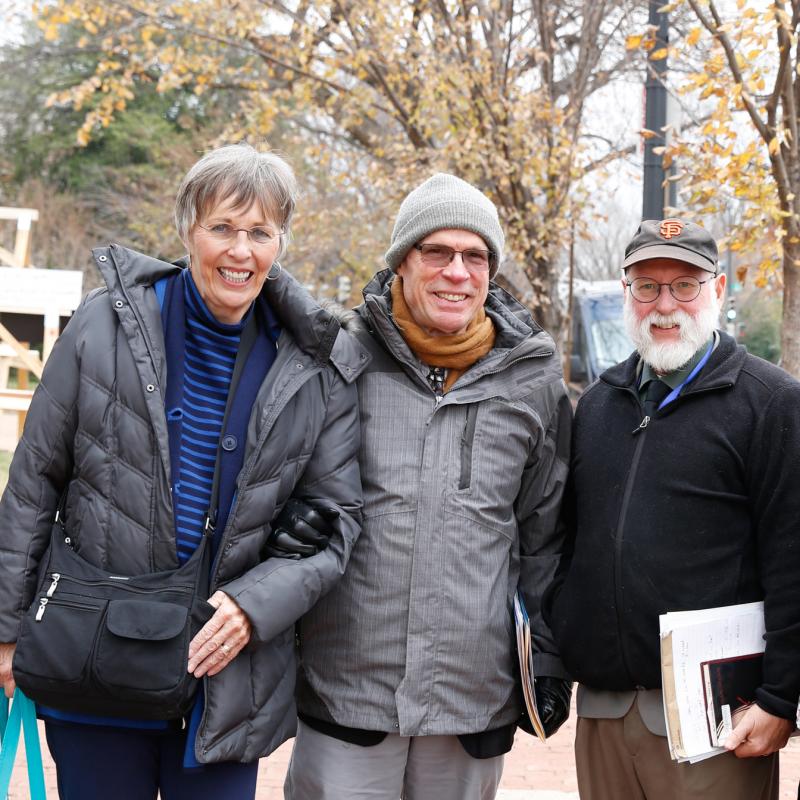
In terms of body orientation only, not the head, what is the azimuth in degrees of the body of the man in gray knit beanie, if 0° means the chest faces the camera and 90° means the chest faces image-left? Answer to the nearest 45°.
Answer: approximately 0°

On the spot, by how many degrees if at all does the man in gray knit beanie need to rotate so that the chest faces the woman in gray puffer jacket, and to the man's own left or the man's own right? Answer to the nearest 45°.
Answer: approximately 45° to the man's own right

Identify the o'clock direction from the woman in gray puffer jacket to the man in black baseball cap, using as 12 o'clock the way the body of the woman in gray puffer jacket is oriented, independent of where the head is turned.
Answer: The man in black baseball cap is roughly at 9 o'clock from the woman in gray puffer jacket.

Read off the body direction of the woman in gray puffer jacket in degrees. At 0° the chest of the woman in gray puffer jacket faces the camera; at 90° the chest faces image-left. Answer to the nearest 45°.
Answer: approximately 0°

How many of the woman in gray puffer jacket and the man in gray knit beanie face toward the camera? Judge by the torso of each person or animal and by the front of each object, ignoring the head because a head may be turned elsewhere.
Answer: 2
